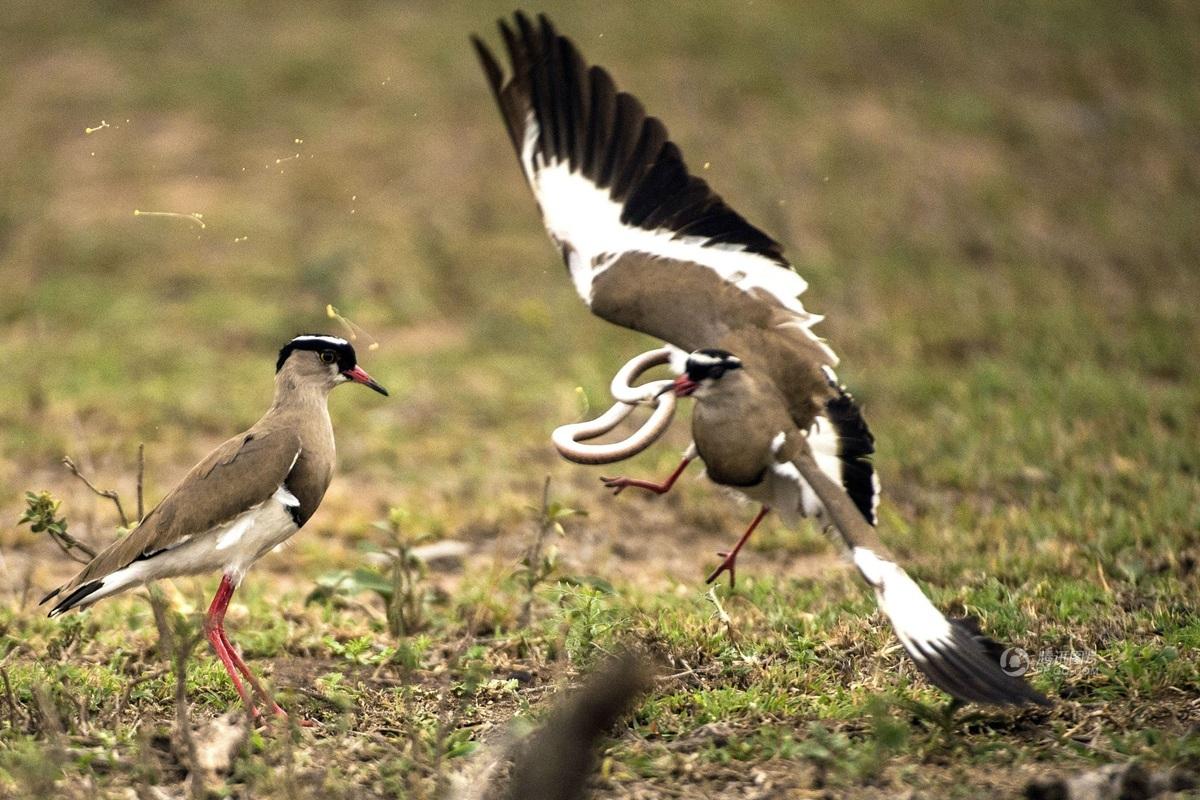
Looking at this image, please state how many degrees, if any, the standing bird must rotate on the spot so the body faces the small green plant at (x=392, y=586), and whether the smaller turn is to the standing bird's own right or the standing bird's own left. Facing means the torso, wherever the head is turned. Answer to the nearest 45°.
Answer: approximately 45° to the standing bird's own left

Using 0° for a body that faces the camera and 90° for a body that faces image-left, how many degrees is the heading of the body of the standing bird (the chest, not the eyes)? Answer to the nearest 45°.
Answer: approximately 270°

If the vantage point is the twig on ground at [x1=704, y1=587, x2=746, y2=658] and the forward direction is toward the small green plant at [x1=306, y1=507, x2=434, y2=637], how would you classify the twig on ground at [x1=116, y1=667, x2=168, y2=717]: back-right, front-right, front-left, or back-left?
front-left

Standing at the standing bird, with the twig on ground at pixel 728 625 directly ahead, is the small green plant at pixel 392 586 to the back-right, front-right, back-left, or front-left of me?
front-left

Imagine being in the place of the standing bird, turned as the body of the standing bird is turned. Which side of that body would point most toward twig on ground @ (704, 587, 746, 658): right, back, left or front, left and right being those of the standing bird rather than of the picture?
front

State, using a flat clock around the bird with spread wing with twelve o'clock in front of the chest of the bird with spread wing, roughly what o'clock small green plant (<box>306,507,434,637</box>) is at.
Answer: The small green plant is roughly at 12 o'clock from the bird with spread wing.

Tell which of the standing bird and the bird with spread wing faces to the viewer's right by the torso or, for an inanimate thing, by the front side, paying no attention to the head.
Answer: the standing bird

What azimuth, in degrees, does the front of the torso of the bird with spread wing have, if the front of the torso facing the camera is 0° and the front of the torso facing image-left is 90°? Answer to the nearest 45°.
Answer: approximately 45°

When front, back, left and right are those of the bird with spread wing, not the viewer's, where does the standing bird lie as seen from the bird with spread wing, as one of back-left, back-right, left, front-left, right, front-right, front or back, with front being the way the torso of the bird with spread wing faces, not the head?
front

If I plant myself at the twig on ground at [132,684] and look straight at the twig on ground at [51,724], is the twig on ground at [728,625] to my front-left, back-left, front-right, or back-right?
back-left

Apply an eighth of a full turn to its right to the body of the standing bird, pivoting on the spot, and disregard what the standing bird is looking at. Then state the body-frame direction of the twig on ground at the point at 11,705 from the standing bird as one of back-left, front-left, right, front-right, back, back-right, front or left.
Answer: right

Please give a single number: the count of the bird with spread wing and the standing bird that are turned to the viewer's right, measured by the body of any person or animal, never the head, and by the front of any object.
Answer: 1

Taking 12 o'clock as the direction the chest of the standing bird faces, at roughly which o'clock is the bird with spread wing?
The bird with spread wing is roughly at 11 o'clock from the standing bird.

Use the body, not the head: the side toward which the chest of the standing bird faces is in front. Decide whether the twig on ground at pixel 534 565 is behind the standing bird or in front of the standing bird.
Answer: in front
